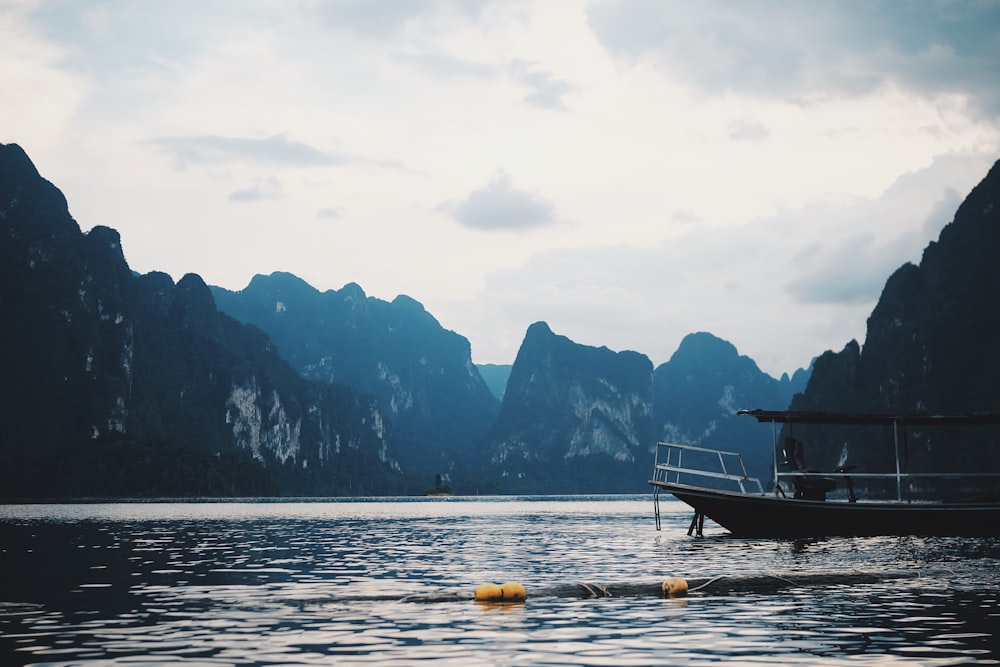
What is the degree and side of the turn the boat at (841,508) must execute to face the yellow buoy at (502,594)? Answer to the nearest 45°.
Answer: approximately 90° to its left

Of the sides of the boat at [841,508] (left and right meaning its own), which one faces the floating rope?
left

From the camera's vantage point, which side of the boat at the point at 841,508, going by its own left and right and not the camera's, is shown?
left
